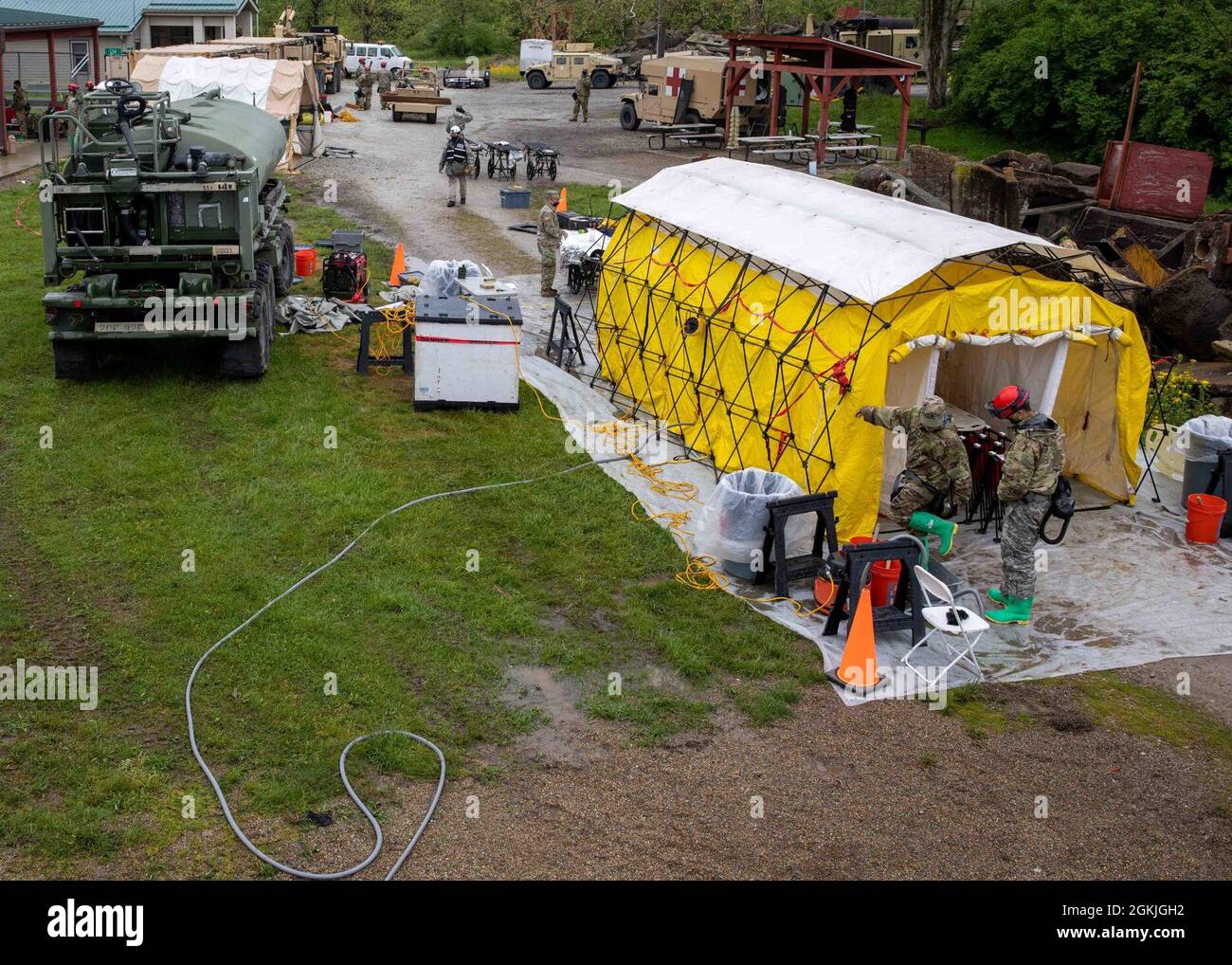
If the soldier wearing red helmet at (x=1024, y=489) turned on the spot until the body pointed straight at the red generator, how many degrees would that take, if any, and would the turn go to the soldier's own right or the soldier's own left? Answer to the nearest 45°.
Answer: approximately 45° to the soldier's own right

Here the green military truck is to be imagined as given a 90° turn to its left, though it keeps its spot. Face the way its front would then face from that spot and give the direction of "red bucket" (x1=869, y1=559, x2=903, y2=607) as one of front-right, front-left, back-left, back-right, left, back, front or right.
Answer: back-left

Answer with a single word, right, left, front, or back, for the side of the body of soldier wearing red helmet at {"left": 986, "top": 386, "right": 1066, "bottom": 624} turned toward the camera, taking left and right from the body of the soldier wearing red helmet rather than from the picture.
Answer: left

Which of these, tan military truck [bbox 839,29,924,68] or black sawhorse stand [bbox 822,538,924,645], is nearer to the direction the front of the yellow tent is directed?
the black sawhorse stand

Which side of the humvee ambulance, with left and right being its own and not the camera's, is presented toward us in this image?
left

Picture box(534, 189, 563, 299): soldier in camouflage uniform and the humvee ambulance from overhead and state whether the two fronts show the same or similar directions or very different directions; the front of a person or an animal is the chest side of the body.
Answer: very different directions

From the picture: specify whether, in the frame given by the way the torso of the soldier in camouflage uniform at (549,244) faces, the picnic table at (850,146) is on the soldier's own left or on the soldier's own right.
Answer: on the soldier's own left

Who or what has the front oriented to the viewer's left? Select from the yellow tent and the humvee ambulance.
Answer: the humvee ambulance
